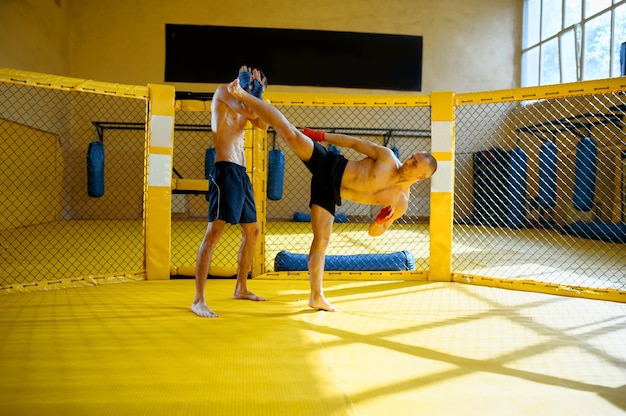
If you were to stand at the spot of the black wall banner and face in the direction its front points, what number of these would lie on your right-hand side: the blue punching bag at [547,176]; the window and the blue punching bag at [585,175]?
0

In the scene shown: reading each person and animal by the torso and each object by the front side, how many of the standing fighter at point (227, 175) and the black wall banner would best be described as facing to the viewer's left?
0

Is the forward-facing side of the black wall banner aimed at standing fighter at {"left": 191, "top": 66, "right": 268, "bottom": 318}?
yes

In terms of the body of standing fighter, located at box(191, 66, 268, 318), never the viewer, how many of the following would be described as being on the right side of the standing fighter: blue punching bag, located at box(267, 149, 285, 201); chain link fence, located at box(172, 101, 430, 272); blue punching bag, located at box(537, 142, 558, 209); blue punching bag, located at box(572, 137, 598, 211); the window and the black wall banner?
0

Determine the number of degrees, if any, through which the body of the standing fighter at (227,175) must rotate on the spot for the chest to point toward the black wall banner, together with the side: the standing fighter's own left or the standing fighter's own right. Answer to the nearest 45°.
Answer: approximately 135° to the standing fighter's own left

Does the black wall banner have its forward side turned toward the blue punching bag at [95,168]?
no

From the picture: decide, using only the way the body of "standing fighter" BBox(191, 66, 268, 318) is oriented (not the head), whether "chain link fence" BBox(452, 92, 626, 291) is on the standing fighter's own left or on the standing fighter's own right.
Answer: on the standing fighter's own left

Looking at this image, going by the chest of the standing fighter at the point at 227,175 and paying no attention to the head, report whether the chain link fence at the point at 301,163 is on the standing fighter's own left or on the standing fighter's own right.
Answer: on the standing fighter's own left

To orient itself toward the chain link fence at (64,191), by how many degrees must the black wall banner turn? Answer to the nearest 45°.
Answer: approximately 45° to its right

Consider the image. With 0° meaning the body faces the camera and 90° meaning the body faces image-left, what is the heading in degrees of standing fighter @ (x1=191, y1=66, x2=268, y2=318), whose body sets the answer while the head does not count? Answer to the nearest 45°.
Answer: approximately 315°

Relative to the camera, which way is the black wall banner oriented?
toward the camera

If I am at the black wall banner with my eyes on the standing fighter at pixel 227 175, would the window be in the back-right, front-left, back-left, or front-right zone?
front-left

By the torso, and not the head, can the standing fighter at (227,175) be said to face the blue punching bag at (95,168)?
no

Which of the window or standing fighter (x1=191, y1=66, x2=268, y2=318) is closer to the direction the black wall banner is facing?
the standing fighter
